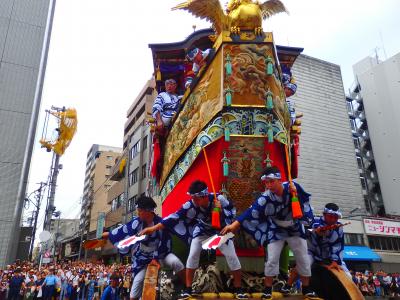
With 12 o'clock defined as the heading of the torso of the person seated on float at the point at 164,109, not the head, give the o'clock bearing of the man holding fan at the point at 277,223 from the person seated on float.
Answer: The man holding fan is roughly at 11 o'clock from the person seated on float.

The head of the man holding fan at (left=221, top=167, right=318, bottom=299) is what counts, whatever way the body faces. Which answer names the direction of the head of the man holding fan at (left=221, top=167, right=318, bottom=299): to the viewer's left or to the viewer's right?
to the viewer's left

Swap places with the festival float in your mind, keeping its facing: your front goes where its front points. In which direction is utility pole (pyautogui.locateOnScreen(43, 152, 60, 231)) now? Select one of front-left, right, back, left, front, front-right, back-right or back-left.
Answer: back-right

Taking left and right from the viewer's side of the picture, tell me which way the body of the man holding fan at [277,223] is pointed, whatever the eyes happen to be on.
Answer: facing the viewer

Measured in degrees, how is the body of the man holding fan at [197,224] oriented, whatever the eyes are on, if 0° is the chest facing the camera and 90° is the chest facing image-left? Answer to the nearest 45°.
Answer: approximately 0°

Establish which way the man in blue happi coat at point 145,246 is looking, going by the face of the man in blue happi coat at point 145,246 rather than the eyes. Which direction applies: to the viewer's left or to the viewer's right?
to the viewer's left

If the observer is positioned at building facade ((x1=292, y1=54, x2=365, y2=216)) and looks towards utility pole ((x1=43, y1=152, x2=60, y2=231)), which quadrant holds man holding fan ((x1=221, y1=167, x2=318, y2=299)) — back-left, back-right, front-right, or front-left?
front-left

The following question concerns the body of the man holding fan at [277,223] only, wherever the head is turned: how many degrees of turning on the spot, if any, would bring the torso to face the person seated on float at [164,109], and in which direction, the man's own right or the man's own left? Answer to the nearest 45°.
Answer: approximately 135° to the man's own right

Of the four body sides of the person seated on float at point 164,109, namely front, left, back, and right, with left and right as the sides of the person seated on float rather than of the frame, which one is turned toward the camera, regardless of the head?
front

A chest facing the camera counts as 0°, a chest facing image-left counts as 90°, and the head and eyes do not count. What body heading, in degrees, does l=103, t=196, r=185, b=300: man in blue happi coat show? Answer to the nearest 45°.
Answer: approximately 45°

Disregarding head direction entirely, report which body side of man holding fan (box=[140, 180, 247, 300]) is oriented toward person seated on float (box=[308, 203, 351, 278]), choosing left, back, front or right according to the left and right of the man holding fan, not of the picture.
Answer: left

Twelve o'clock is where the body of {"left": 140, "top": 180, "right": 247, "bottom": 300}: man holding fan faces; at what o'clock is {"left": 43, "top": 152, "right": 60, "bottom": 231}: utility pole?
The utility pole is roughly at 5 o'clock from the man holding fan.
